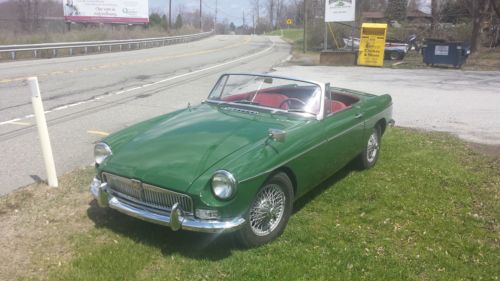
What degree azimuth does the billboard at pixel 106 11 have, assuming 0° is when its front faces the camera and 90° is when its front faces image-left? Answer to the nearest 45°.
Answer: approximately 0°

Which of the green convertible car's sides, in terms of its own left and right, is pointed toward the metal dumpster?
back

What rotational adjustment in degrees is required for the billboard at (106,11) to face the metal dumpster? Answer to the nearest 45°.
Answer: approximately 45° to its left

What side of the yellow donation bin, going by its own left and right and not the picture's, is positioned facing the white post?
front

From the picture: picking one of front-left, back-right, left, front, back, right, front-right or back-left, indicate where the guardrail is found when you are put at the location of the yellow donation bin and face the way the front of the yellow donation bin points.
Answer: right

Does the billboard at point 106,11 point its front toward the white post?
yes

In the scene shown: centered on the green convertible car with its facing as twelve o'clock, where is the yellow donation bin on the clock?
The yellow donation bin is roughly at 5 o'clock from the green convertible car.

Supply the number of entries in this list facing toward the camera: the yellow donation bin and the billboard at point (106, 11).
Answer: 2

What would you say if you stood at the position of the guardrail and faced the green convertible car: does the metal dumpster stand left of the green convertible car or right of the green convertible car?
left

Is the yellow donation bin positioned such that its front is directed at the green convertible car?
yes
